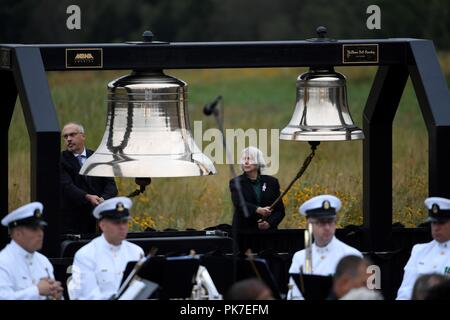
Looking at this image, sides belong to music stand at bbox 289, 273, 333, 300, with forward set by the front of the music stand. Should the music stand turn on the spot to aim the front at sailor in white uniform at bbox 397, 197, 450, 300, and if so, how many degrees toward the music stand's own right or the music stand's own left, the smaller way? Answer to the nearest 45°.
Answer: approximately 45° to the music stand's own right

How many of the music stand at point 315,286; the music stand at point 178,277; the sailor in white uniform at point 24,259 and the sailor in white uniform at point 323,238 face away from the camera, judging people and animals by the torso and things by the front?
2

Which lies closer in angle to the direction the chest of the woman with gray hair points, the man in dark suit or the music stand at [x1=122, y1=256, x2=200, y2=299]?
the music stand

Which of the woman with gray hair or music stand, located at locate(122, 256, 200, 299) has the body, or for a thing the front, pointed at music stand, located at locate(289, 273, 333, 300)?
the woman with gray hair

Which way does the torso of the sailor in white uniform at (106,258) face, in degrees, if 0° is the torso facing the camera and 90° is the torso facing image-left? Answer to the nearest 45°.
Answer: approximately 315°

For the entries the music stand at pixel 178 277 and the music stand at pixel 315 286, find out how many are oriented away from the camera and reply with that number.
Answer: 2

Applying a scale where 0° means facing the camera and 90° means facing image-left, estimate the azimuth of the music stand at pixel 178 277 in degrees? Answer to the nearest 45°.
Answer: approximately 180°

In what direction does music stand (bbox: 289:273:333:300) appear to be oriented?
away from the camera

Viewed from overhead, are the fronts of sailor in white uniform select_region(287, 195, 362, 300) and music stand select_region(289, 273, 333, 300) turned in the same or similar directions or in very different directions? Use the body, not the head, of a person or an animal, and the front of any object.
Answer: very different directions
